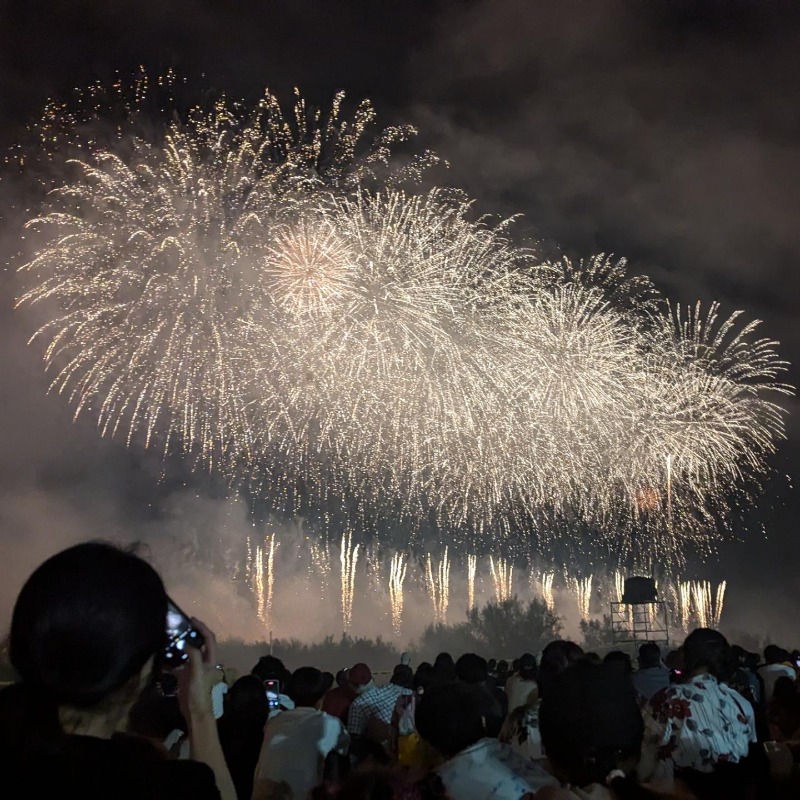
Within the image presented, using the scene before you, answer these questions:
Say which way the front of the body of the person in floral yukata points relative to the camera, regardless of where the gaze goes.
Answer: away from the camera

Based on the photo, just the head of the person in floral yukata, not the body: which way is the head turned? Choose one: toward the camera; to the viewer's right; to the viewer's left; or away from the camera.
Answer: away from the camera

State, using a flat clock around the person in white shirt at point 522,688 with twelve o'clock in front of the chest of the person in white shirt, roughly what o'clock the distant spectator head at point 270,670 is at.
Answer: The distant spectator head is roughly at 9 o'clock from the person in white shirt.

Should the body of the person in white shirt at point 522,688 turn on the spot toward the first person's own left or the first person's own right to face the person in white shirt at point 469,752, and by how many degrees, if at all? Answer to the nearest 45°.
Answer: approximately 180°

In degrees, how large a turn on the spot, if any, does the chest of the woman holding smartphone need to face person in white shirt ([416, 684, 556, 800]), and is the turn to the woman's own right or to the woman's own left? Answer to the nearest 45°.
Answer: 0° — they already face them

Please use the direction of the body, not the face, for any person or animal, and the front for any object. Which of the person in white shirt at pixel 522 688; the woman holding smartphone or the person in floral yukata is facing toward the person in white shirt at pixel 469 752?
the woman holding smartphone

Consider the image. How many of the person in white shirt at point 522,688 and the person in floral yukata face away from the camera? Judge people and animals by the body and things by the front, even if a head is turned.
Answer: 2

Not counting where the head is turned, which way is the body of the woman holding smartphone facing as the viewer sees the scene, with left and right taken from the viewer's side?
facing away from the viewer and to the right of the viewer

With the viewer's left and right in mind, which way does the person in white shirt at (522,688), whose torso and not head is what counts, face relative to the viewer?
facing away from the viewer

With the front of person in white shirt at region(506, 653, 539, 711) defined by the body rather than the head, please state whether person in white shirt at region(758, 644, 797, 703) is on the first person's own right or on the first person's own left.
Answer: on the first person's own right

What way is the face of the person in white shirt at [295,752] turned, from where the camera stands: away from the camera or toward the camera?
away from the camera

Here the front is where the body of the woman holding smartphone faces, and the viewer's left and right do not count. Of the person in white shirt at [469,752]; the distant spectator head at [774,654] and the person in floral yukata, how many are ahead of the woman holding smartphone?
3
